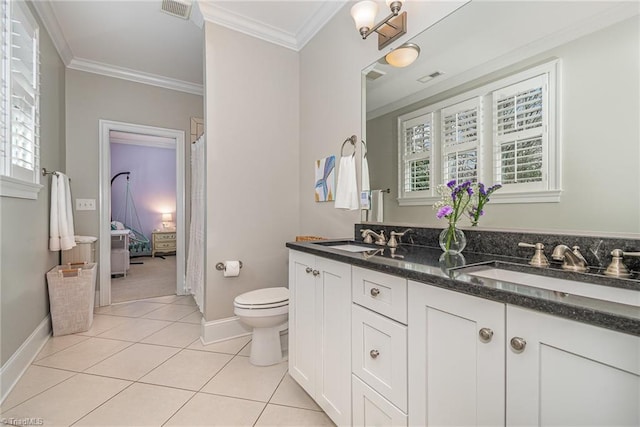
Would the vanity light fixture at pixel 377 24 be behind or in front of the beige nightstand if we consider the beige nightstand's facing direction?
in front

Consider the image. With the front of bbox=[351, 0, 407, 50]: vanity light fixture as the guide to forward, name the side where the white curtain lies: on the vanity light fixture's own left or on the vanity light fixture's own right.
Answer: on the vanity light fixture's own right

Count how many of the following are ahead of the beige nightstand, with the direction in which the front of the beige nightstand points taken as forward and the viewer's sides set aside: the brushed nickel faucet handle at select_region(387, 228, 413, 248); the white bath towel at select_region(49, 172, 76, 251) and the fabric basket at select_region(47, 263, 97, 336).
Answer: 3

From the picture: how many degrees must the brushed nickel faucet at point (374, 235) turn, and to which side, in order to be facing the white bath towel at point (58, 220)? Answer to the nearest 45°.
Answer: approximately 45° to its right

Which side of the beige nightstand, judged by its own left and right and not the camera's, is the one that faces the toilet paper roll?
front

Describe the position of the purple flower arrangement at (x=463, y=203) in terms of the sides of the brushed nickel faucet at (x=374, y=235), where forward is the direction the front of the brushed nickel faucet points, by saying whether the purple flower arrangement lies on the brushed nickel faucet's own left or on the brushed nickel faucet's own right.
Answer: on the brushed nickel faucet's own left

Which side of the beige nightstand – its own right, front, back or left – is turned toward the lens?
front

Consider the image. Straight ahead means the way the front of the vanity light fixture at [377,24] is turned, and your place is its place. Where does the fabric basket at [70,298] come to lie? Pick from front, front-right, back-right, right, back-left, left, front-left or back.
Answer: front-right

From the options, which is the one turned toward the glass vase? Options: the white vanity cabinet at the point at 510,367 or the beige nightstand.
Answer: the beige nightstand

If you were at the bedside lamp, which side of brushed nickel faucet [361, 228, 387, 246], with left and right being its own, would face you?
right

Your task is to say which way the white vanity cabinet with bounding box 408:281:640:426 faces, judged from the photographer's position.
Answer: facing the viewer and to the left of the viewer

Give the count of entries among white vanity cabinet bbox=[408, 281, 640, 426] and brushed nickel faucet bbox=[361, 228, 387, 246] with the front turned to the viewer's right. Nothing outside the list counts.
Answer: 0

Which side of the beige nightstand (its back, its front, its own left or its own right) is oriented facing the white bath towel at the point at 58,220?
front
